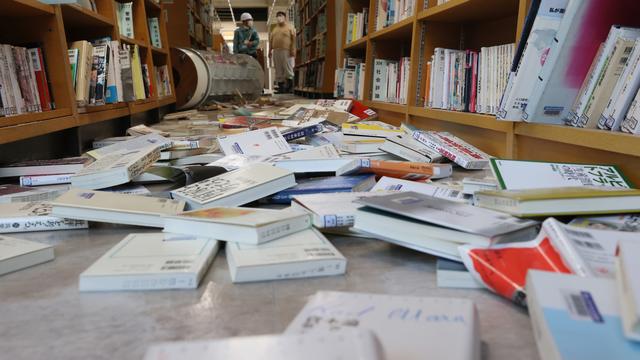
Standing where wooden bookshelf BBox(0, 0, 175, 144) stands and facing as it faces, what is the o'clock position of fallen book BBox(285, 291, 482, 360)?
The fallen book is roughly at 1 o'clock from the wooden bookshelf.

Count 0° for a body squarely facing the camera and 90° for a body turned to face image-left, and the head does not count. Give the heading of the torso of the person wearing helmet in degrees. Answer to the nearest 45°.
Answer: approximately 315°

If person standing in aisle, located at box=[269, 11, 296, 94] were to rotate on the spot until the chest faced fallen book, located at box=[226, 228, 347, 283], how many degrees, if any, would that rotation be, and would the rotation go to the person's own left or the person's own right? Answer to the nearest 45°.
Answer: approximately 45° to the person's own left

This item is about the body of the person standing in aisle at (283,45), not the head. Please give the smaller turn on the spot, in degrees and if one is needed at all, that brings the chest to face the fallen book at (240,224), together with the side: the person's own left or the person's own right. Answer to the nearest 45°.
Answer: approximately 45° to the person's own left

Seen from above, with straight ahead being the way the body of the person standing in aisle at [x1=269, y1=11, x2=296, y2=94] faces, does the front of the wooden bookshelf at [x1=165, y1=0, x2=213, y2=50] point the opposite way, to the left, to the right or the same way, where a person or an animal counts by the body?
to the left

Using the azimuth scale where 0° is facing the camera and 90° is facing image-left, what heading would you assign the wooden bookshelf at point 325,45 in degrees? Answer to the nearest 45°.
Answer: approximately 45°

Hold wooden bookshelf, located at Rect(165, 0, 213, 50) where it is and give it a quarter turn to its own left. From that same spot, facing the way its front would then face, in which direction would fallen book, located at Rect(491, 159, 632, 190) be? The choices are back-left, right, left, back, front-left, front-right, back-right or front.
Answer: back-right

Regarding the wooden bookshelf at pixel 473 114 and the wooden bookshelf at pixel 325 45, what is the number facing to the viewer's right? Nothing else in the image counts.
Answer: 0

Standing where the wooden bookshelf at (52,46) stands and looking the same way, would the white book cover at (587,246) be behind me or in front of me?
in front

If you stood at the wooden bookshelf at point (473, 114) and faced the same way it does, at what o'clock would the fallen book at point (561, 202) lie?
The fallen book is roughly at 10 o'clock from the wooden bookshelf.

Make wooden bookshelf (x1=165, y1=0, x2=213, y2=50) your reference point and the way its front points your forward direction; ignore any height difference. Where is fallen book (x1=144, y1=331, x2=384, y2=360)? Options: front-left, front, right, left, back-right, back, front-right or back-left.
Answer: front-right

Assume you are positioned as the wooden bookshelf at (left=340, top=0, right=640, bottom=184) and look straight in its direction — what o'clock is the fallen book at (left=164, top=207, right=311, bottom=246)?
The fallen book is roughly at 11 o'clock from the wooden bookshelf.

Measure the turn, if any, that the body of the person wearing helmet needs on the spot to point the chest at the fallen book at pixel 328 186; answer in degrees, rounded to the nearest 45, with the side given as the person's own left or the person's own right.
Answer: approximately 45° to the person's own right

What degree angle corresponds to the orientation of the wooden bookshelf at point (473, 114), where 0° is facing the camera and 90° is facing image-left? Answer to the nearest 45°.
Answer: approximately 45°
